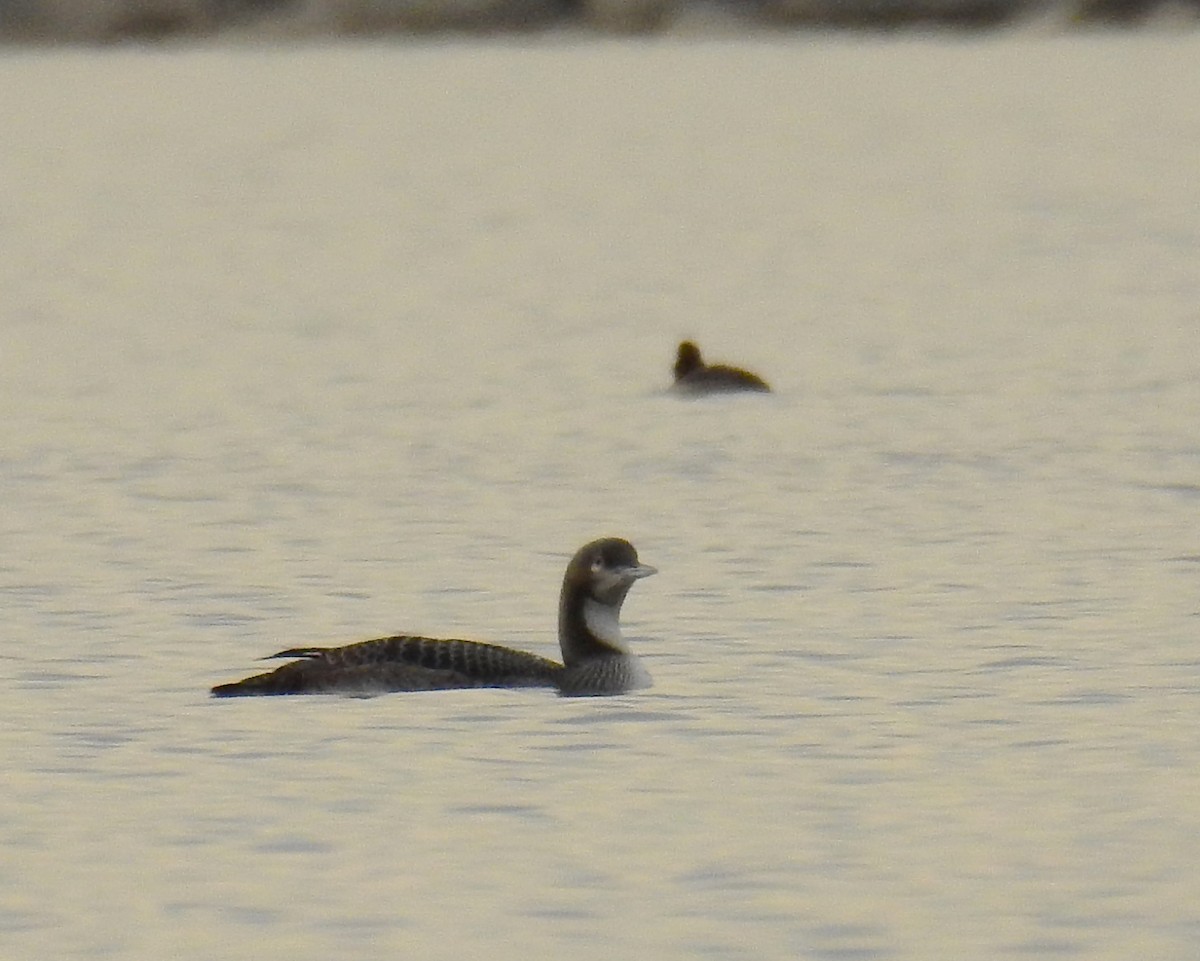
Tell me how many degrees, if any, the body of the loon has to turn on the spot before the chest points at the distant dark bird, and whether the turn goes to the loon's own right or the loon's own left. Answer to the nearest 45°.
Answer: approximately 90° to the loon's own left

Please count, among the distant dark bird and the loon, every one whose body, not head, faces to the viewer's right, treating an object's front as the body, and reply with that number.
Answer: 1

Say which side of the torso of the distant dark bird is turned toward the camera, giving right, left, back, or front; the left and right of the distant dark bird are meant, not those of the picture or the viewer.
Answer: left

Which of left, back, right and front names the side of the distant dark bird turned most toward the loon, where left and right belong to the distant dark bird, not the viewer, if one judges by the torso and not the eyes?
left

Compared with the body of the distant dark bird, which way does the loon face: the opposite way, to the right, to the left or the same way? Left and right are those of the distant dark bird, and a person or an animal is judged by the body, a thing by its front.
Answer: the opposite way

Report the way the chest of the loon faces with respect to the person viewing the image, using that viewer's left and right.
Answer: facing to the right of the viewer
